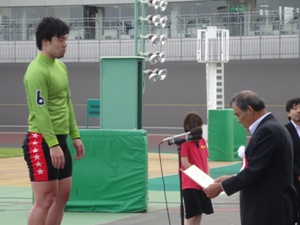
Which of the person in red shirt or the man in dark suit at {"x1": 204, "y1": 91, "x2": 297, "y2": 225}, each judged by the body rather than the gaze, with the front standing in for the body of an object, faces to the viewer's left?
the man in dark suit

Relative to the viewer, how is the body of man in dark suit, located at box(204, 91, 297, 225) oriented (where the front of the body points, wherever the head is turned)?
to the viewer's left

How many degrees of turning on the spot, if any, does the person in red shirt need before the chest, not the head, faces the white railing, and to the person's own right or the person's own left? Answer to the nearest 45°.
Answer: approximately 135° to the person's own left

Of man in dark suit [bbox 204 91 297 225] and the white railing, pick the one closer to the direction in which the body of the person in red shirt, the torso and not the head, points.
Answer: the man in dark suit

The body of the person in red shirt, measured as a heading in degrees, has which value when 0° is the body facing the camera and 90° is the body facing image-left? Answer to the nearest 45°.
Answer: approximately 315°

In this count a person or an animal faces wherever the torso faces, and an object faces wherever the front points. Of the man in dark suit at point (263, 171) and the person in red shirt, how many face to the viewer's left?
1

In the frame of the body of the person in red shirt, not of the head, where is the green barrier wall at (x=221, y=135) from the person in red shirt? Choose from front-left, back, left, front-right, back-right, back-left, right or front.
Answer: back-left

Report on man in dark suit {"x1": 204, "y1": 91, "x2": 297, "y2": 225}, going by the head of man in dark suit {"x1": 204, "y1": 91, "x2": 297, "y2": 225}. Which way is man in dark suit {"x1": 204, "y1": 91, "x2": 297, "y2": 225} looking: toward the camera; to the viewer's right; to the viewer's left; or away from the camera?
to the viewer's left

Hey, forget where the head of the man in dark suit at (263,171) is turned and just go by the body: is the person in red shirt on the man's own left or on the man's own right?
on the man's own right
